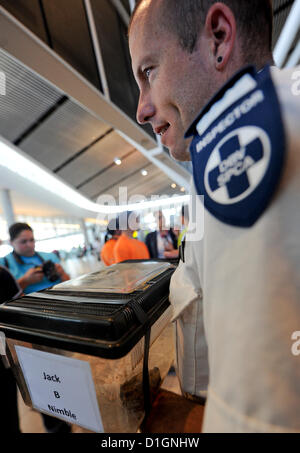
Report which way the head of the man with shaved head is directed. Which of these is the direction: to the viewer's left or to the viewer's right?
to the viewer's left

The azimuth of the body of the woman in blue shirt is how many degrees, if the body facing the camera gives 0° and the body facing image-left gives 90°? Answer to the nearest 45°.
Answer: approximately 315°

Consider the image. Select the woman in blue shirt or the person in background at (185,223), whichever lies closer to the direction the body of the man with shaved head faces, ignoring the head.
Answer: the woman in blue shirt

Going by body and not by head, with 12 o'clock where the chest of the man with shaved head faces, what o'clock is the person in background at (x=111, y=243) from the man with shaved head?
The person in background is roughly at 2 o'clock from the man with shaved head.

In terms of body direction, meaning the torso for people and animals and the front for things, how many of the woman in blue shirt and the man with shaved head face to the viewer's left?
1

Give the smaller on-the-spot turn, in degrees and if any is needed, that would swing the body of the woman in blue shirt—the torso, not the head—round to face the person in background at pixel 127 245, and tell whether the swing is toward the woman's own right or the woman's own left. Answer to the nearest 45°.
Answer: approximately 45° to the woman's own left

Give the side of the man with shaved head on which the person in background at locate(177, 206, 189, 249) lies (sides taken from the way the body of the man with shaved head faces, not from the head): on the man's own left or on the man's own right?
on the man's own right

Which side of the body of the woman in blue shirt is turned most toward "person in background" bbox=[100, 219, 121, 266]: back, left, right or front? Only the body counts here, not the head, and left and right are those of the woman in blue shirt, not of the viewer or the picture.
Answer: left

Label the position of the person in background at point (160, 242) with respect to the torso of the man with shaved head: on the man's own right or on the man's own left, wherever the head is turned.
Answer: on the man's own right

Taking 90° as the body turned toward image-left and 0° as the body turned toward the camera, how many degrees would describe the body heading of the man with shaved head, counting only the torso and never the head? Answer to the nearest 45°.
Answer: approximately 90°

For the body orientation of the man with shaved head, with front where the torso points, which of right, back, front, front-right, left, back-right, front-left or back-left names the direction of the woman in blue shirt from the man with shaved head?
front-right
